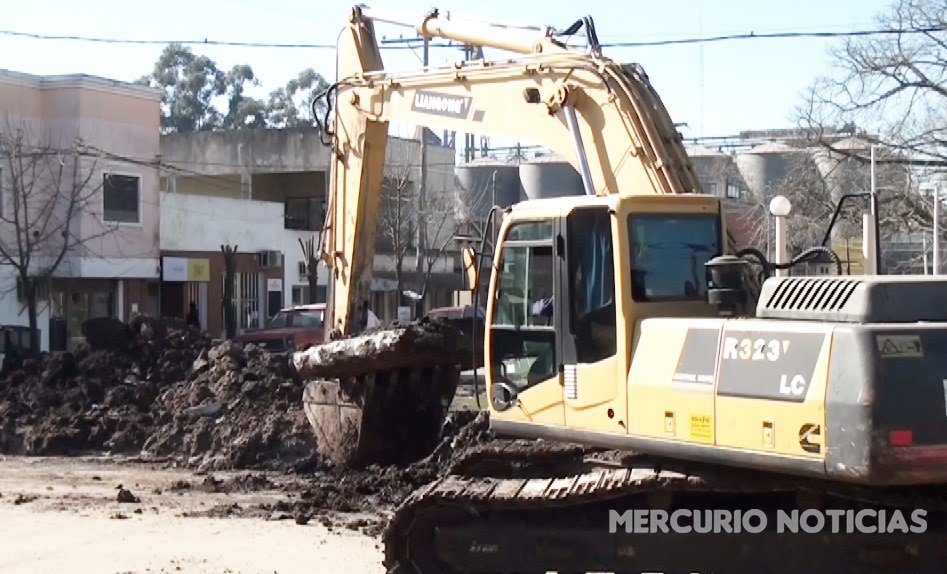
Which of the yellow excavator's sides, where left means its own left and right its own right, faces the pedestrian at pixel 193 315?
front

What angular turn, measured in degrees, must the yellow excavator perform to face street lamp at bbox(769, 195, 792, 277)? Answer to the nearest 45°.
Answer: approximately 45° to its right

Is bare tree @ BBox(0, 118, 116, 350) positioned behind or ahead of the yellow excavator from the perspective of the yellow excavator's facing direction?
ahead

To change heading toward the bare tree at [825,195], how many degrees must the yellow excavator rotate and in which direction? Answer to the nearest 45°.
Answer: approximately 45° to its right

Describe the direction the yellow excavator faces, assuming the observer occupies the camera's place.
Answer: facing away from the viewer and to the left of the viewer

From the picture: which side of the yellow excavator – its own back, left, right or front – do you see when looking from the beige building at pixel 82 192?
front

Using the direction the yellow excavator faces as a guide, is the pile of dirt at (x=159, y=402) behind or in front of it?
in front

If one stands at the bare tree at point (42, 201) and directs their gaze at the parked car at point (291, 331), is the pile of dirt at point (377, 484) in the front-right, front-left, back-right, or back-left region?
front-right

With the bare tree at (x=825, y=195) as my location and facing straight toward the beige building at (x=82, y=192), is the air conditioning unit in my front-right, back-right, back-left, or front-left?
front-right

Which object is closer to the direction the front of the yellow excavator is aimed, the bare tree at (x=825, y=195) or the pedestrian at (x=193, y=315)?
the pedestrian

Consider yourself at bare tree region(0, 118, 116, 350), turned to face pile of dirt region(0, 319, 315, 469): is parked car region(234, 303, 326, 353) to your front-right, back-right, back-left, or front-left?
front-left

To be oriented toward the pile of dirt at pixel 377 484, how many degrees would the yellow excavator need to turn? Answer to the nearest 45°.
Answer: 0° — it already faces it

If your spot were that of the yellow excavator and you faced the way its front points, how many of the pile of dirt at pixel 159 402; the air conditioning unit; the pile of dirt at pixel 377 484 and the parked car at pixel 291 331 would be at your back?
0
